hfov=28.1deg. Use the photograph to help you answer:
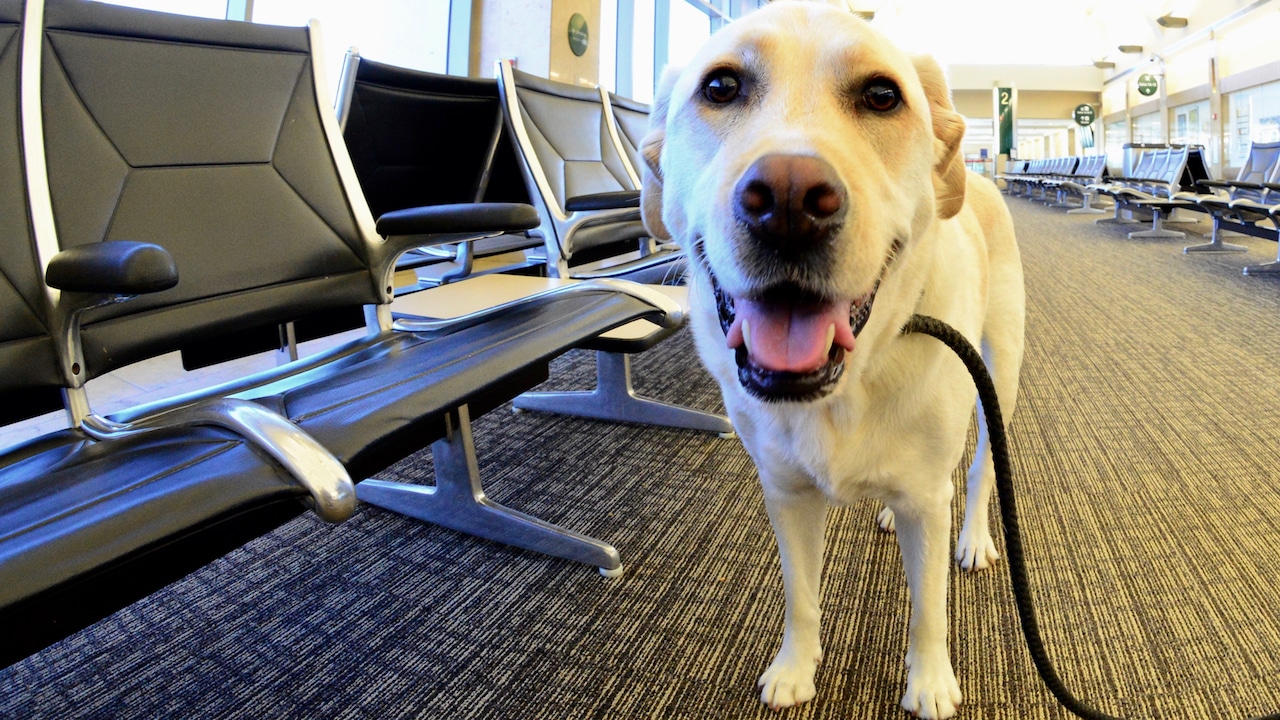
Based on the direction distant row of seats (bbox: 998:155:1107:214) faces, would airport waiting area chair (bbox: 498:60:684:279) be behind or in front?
in front

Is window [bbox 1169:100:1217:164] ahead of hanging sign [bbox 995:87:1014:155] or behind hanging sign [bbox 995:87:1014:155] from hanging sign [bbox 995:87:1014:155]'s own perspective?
ahead

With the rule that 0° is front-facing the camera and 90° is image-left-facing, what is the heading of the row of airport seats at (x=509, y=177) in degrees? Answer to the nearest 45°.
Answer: approximately 315°

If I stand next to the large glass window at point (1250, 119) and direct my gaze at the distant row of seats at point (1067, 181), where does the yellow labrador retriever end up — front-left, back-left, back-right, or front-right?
front-left

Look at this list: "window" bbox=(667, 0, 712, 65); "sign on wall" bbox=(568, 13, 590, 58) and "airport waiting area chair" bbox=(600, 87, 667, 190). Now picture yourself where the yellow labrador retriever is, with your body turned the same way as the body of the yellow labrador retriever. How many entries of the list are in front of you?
0

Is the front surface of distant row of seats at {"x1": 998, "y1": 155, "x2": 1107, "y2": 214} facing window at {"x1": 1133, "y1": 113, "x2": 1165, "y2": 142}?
no

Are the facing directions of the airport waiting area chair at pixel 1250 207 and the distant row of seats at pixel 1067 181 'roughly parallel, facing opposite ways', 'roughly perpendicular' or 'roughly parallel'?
roughly parallel

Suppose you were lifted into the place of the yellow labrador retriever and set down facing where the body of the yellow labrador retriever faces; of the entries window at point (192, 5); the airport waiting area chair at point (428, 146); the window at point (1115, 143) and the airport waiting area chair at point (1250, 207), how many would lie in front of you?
0

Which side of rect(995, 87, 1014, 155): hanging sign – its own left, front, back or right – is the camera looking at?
front

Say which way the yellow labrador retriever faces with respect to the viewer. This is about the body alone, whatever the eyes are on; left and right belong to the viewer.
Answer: facing the viewer

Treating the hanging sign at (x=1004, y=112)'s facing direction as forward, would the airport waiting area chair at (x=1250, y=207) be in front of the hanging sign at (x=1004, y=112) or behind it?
in front

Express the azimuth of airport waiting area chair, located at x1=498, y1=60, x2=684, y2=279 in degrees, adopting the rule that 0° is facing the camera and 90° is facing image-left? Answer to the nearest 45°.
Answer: approximately 315°

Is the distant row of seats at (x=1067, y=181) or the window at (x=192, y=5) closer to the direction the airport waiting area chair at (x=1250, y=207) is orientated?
the window

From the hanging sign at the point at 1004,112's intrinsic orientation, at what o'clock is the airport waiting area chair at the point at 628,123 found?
The airport waiting area chair is roughly at 12 o'clock from the hanging sign.

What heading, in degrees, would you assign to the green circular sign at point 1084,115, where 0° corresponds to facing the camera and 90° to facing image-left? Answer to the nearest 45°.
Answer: approximately 0°
